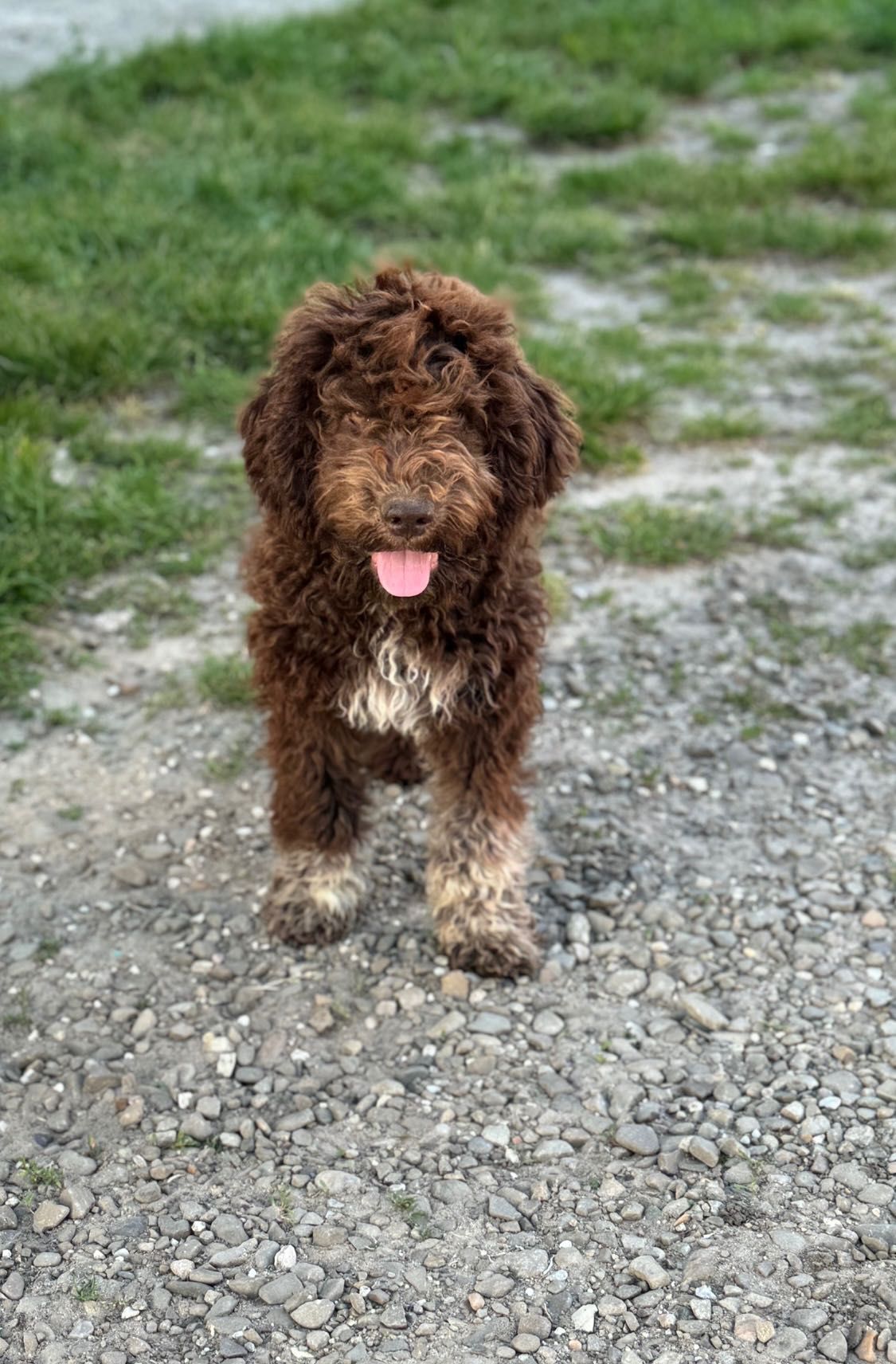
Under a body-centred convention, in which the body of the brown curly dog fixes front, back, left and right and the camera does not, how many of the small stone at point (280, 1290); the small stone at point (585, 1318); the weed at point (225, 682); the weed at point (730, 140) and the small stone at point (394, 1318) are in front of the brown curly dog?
3

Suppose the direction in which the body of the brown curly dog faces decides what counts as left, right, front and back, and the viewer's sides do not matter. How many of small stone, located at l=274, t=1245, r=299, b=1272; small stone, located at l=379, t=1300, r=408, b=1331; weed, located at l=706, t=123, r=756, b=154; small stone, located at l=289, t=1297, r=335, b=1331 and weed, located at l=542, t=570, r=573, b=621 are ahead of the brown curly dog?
3

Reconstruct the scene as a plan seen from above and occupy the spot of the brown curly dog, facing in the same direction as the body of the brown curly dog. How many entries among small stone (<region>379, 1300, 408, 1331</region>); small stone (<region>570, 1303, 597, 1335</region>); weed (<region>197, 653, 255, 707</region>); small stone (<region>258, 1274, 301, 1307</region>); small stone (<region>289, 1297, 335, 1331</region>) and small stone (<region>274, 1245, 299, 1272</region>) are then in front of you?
5

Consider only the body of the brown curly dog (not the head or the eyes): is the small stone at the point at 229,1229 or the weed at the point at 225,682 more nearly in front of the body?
the small stone

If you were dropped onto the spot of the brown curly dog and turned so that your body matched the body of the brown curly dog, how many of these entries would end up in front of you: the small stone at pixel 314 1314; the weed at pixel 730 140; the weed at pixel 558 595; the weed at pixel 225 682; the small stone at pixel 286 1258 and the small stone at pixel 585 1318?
3

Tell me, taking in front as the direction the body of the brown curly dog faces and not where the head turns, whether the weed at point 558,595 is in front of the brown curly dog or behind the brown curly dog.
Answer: behind

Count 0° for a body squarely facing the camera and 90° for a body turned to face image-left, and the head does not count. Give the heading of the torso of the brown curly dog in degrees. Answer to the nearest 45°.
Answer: approximately 0°

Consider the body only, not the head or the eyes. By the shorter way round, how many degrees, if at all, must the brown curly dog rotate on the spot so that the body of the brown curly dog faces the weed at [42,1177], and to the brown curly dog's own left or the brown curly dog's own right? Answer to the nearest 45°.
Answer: approximately 45° to the brown curly dog's own right

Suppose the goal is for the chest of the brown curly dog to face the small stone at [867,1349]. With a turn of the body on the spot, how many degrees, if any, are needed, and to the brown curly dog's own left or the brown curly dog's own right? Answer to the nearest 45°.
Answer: approximately 45° to the brown curly dog's own left

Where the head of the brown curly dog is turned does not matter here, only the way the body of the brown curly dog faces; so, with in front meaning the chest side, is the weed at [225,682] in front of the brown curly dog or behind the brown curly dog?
behind

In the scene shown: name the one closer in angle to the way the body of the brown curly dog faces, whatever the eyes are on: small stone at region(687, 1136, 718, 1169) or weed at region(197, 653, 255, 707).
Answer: the small stone
